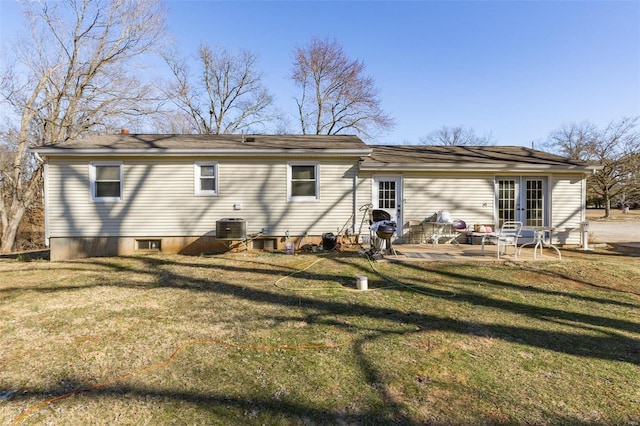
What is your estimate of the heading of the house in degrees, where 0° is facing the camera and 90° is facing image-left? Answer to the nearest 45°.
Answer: approximately 180°

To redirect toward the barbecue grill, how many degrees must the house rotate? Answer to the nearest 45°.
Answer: approximately 135° to its right
